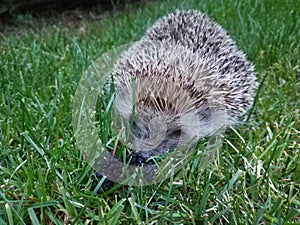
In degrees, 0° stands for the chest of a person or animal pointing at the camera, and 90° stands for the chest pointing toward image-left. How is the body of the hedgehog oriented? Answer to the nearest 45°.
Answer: approximately 45°
